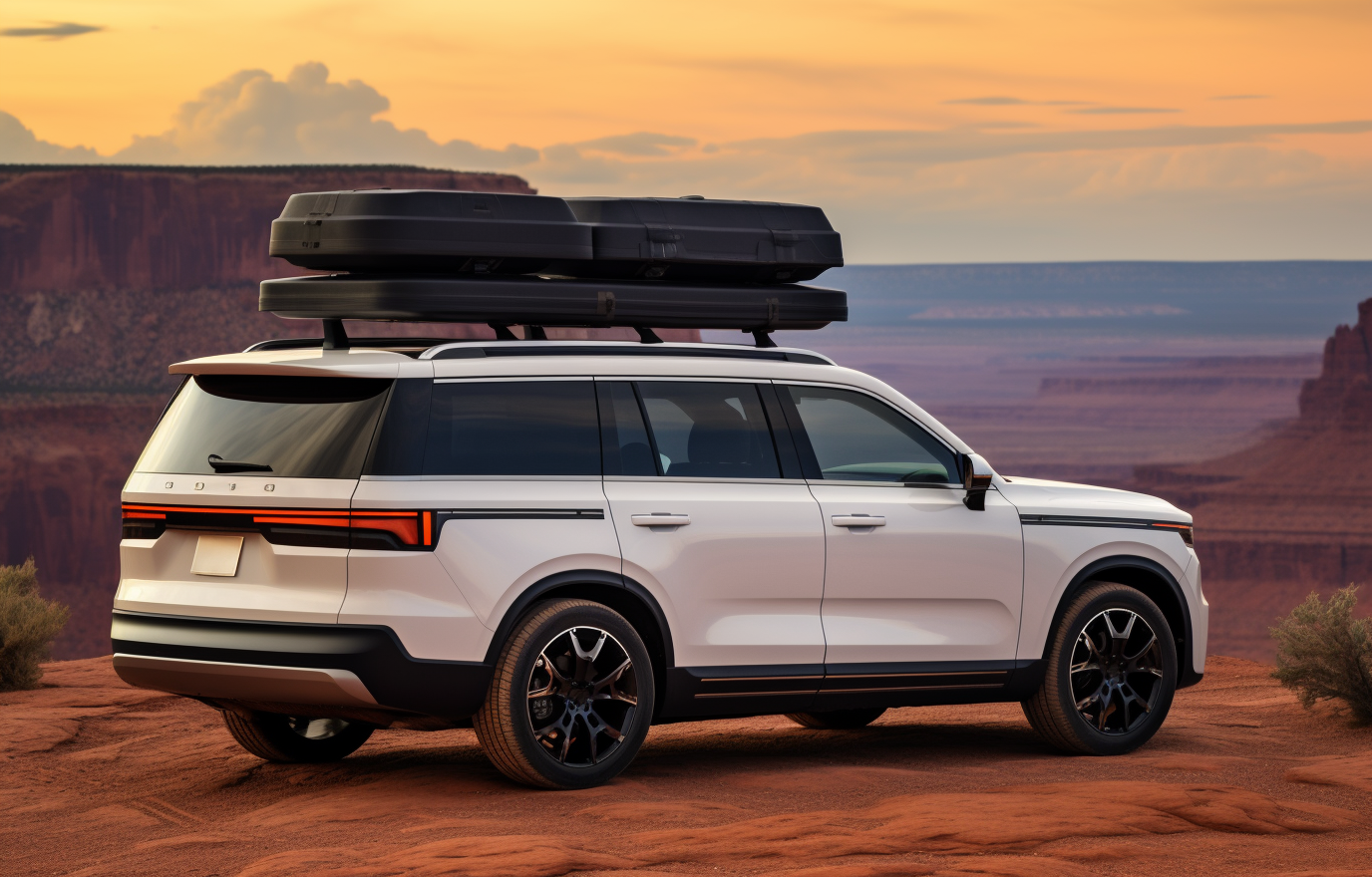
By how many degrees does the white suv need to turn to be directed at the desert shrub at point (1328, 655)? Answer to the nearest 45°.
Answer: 0° — it already faces it

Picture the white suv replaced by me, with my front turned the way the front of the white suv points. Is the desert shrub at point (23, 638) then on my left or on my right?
on my left

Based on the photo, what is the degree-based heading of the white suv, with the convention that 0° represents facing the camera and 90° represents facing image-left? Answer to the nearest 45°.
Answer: approximately 225°
